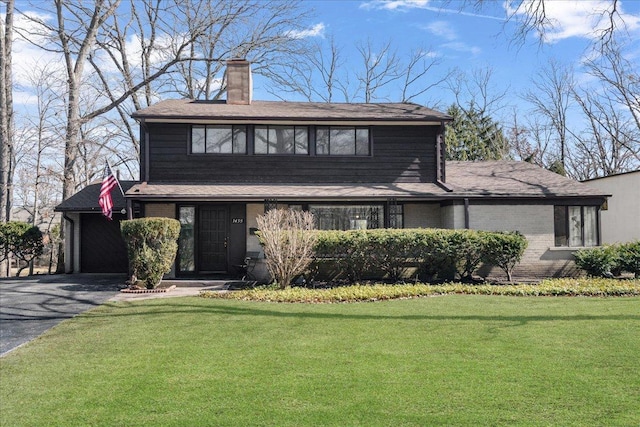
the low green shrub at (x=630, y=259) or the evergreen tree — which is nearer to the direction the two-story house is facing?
the low green shrub

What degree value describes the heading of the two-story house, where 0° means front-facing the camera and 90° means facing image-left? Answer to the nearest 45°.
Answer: approximately 0°

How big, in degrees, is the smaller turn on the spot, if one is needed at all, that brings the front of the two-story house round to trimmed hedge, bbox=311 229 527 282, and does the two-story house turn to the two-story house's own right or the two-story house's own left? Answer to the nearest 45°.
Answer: approximately 45° to the two-story house's own left

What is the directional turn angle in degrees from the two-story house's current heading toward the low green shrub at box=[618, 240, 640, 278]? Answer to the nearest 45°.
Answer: approximately 90° to its left

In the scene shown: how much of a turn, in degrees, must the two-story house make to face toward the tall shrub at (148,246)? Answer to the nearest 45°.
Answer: approximately 45° to its right

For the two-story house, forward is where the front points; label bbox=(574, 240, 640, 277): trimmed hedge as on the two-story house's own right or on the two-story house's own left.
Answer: on the two-story house's own left

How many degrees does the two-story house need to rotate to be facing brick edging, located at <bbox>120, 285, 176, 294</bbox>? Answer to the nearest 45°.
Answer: approximately 45° to its right

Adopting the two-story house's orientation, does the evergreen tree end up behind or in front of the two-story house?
behind
